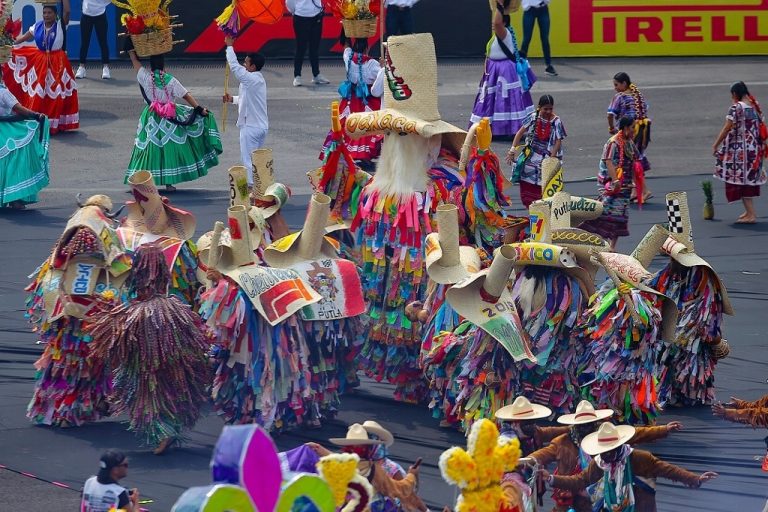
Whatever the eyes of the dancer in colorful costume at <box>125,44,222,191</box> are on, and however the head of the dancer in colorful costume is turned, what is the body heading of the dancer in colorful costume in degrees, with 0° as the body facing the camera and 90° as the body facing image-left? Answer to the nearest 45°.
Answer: approximately 180°

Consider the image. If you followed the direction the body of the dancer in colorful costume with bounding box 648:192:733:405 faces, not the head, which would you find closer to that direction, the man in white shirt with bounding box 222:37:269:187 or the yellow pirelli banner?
the man in white shirt

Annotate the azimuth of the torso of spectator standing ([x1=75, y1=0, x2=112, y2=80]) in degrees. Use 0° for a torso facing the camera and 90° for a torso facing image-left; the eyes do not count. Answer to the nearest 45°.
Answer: approximately 0°

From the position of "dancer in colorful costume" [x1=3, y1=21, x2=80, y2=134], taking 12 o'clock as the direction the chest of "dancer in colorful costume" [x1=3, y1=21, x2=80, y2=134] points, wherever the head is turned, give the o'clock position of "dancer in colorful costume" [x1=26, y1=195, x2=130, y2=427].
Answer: "dancer in colorful costume" [x1=26, y1=195, x2=130, y2=427] is roughly at 12 o'clock from "dancer in colorful costume" [x1=3, y1=21, x2=80, y2=134].

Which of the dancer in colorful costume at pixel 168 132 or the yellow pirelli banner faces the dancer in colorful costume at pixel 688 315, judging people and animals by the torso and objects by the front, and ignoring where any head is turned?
the yellow pirelli banner

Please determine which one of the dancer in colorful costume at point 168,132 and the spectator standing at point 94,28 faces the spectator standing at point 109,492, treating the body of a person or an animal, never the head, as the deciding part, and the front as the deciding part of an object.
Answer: the spectator standing at point 94,28

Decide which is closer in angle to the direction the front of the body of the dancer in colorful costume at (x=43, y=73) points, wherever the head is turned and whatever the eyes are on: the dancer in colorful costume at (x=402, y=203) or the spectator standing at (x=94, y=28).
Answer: the dancer in colorful costume

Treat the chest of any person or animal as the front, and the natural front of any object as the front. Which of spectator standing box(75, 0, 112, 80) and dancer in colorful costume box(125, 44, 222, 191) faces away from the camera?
the dancer in colorful costume

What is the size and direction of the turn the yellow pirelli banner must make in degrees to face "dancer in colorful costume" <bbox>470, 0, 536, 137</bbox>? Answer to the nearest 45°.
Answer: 0° — it already faces them

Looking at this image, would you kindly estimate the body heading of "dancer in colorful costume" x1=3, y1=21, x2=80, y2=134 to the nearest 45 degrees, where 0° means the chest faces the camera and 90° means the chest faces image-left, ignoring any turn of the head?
approximately 0°

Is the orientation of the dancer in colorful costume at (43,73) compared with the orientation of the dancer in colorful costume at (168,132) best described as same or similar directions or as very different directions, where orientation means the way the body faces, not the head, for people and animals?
very different directions

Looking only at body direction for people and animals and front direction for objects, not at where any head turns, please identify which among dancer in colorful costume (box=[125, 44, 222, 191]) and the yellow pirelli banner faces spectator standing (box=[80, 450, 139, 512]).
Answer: the yellow pirelli banner

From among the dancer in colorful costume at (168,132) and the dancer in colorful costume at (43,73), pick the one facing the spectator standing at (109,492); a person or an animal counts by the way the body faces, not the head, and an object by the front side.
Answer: the dancer in colorful costume at (43,73)

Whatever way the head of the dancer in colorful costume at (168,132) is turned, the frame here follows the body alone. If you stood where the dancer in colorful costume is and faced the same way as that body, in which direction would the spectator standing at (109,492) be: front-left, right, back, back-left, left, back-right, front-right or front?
back
